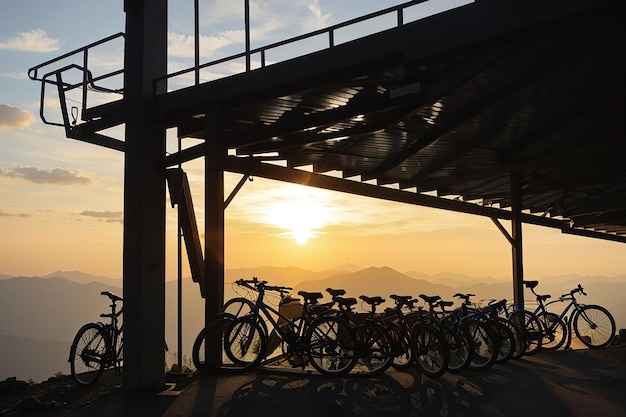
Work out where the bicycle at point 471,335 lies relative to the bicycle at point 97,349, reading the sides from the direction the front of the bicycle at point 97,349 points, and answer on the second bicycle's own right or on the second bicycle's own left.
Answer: on the second bicycle's own right

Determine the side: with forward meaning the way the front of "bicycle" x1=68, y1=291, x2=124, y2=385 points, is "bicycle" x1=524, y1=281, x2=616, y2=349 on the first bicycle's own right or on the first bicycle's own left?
on the first bicycle's own right

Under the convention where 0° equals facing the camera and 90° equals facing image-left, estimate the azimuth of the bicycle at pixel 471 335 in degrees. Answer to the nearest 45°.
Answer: approximately 135°

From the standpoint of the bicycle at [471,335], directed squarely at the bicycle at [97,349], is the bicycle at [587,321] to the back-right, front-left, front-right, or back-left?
back-right
